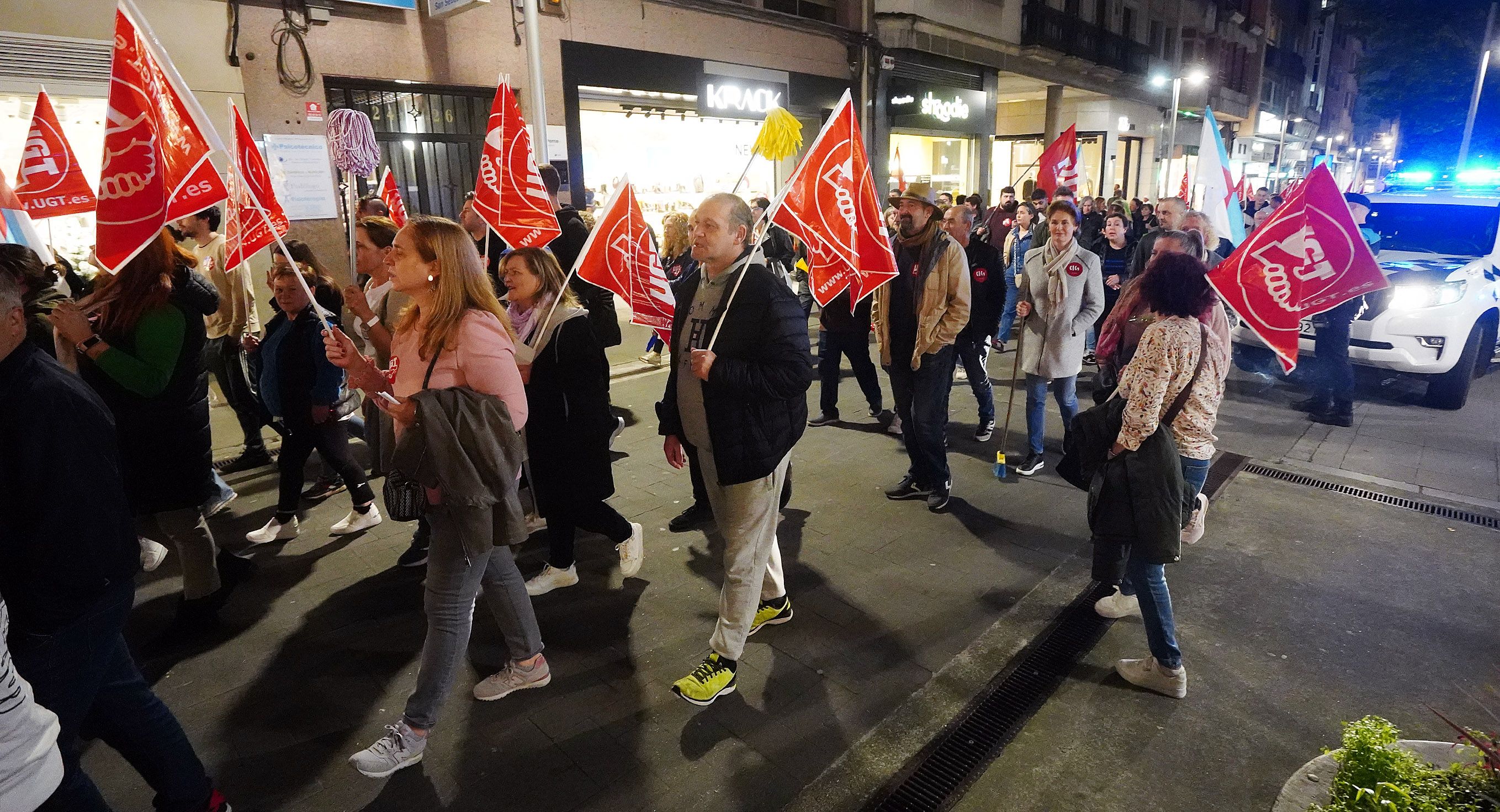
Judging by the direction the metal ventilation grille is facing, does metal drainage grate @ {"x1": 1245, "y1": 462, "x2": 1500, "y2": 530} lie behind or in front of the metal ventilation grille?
in front

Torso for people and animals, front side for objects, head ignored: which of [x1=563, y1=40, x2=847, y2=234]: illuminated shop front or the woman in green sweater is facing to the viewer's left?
the woman in green sweater

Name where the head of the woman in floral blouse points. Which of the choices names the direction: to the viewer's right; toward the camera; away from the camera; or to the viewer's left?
away from the camera

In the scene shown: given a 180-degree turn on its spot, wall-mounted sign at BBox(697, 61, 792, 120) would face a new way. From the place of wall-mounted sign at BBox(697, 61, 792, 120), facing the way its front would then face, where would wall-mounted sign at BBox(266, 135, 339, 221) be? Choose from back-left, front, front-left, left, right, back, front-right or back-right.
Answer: left

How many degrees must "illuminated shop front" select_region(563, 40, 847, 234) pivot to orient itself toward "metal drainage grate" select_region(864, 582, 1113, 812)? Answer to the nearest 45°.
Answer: approximately 45° to its right

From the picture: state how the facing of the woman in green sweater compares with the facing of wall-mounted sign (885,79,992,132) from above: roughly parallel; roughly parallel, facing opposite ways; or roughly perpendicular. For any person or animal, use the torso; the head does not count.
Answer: roughly perpendicular

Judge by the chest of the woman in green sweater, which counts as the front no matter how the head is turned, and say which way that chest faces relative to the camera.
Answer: to the viewer's left

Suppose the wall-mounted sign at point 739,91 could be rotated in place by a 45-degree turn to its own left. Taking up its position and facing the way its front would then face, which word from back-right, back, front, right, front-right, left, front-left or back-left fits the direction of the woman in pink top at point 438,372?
right

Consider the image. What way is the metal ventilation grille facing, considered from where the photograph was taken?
facing the viewer

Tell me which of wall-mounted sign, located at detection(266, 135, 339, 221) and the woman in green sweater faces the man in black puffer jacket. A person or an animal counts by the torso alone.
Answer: the wall-mounted sign

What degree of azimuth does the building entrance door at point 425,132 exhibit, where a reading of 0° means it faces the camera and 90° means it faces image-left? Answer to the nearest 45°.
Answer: approximately 0°

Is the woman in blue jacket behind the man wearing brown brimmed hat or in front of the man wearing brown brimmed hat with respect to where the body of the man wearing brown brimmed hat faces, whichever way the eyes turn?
in front

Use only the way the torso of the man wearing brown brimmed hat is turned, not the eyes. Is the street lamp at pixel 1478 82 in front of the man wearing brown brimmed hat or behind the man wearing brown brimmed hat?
behind

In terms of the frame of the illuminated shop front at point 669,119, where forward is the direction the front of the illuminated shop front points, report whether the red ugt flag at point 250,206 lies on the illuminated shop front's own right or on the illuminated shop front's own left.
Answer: on the illuminated shop front's own right

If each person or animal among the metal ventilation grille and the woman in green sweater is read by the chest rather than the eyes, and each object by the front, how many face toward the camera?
1

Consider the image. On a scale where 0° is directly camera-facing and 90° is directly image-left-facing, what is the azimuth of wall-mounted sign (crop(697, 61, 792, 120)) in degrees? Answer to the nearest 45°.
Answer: approximately 315°

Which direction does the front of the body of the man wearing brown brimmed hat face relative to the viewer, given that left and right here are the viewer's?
facing the viewer and to the left of the viewer
